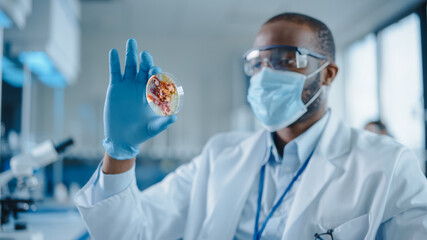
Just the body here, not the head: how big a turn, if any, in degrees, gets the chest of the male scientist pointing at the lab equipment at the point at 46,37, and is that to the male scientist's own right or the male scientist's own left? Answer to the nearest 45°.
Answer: approximately 90° to the male scientist's own right

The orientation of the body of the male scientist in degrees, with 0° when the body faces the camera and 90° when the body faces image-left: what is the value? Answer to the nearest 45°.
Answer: approximately 45°

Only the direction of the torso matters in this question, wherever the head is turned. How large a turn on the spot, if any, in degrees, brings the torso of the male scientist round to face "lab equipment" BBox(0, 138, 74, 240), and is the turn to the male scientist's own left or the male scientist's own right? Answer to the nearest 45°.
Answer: approximately 45° to the male scientist's own right

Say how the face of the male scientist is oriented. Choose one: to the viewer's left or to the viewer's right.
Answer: to the viewer's left
